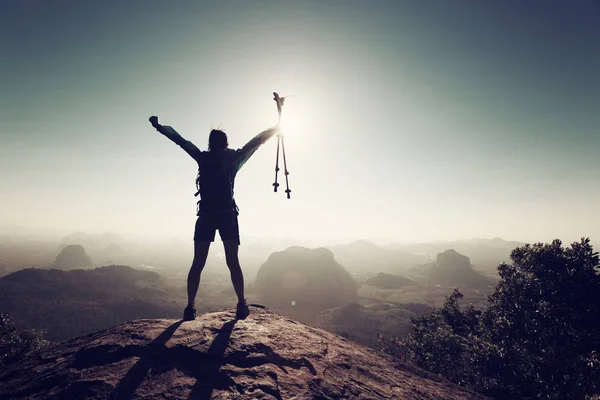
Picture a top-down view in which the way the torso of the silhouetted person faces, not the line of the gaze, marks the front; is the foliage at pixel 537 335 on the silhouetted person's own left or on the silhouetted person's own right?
on the silhouetted person's own right

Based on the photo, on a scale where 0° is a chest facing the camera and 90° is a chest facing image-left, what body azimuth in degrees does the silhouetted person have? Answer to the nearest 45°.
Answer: approximately 180°
